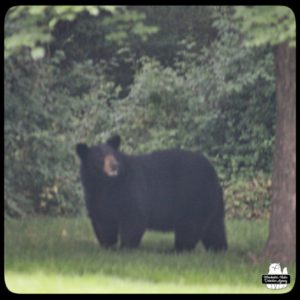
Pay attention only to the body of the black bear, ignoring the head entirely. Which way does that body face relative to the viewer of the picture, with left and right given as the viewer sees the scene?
facing to the left of the viewer

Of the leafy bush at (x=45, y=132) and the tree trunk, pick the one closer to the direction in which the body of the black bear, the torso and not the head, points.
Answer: the leafy bush

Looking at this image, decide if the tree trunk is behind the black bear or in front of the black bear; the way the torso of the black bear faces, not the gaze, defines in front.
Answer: behind
